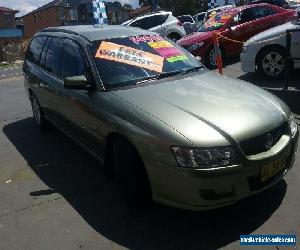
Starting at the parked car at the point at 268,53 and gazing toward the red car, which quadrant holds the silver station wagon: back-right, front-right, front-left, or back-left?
back-left

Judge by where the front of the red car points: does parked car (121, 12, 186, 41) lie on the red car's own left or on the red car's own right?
on the red car's own right

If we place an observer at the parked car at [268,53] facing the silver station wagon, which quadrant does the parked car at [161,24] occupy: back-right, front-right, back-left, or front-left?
back-right

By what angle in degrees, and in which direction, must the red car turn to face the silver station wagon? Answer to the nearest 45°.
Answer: approximately 45° to its left

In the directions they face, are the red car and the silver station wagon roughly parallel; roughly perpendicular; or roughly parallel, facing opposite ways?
roughly perpendicular

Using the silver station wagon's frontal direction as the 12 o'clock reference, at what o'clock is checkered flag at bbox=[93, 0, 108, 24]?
The checkered flag is roughly at 7 o'clock from the silver station wagon.

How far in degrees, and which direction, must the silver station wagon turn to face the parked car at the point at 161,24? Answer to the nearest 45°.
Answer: approximately 135° to its left

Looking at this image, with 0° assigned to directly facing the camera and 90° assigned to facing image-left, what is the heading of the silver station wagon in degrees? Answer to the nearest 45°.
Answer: approximately 315°

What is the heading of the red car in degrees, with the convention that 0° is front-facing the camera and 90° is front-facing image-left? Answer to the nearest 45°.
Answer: approximately 45°

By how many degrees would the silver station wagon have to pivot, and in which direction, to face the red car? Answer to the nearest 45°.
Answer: approximately 135° to its left
